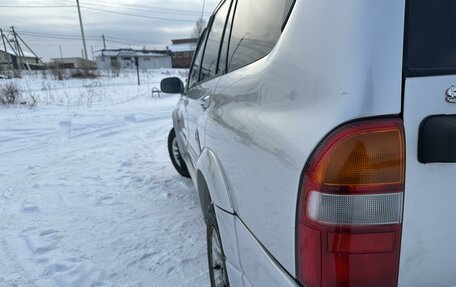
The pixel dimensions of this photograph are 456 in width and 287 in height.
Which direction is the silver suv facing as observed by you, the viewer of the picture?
facing away from the viewer and to the left of the viewer
